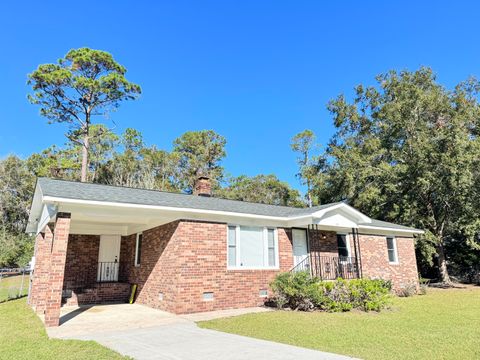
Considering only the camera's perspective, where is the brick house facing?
facing the viewer and to the right of the viewer

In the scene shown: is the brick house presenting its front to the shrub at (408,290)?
no
